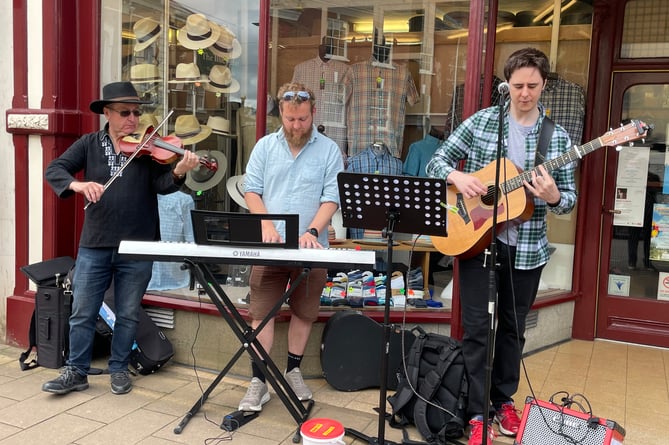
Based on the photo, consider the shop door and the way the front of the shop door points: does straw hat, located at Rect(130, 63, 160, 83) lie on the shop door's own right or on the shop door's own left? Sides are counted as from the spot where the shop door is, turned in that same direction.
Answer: on the shop door's own right

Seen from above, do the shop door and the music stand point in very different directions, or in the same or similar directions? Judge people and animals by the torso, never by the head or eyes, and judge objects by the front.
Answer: very different directions

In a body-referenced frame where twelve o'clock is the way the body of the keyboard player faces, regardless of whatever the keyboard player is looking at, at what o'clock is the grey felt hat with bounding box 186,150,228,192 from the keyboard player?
The grey felt hat is roughly at 5 o'clock from the keyboard player.

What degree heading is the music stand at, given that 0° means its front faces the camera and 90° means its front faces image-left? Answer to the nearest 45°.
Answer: approximately 180°

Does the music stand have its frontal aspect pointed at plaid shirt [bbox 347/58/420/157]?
yes

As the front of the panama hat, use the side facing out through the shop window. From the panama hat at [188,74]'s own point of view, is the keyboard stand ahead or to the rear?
ahead

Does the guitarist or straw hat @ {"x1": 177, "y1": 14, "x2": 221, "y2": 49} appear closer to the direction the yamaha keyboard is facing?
the straw hat

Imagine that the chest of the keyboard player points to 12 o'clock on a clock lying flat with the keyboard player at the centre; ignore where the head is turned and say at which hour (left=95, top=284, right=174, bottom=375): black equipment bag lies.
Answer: The black equipment bag is roughly at 4 o'clock from the keyboard player.

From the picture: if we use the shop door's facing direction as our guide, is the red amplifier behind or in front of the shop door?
in front

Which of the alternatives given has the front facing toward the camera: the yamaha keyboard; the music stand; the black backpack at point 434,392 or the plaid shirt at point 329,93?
the plaid shirt

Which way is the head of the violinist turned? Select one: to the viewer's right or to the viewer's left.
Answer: to the viewer's right

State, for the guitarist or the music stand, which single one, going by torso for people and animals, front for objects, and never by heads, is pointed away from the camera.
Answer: the music stand

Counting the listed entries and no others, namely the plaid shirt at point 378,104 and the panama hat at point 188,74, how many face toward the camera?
2

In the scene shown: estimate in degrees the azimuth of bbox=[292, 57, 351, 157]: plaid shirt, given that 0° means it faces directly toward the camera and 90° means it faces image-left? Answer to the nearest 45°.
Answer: approximately 0°

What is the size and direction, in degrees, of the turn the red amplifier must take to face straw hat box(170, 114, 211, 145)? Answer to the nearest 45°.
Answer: approximately 90° to its right

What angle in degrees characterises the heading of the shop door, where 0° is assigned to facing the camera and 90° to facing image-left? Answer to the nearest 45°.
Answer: approximately 0°
